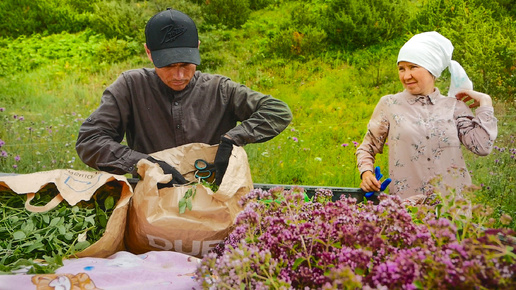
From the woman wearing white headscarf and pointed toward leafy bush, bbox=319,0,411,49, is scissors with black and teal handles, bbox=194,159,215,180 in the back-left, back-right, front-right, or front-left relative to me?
back-left

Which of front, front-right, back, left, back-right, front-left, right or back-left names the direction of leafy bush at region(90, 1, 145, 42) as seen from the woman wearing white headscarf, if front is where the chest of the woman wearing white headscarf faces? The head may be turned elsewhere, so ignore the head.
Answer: back-right

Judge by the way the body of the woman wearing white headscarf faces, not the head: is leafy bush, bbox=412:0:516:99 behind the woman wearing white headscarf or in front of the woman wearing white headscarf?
behind

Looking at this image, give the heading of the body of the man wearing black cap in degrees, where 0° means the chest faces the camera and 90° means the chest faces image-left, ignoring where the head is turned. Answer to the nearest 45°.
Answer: approximately 0°

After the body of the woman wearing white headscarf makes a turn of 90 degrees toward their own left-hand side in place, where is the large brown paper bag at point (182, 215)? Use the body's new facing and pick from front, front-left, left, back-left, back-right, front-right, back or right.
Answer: back-right

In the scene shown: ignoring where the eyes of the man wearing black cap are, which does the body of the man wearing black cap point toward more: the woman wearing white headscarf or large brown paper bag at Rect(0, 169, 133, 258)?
the large brown paper bag

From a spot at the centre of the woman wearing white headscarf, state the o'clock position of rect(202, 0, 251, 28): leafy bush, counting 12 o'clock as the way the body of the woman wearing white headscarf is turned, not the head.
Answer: The leafy bush is roughly at 5 o'clock from the woman wearing white headscarf.

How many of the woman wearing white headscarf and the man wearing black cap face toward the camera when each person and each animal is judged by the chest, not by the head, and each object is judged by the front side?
2

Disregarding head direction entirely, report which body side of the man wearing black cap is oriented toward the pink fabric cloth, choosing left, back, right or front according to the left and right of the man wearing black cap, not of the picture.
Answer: front

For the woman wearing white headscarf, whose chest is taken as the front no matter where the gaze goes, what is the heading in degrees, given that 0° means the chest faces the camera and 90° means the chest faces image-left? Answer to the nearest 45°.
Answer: approximately 0°

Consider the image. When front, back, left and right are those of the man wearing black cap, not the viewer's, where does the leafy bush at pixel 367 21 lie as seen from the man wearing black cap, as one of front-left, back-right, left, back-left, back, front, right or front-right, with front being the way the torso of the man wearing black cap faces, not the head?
back-left

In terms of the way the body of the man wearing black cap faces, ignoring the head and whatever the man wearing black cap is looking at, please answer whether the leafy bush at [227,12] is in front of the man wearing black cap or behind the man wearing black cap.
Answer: behind

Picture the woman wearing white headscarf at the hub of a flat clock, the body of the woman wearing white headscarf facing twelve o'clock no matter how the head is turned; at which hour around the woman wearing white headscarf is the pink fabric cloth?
The pink fabric cloth is roughly at 1 o'clock from the woman wearing white headscarf.
